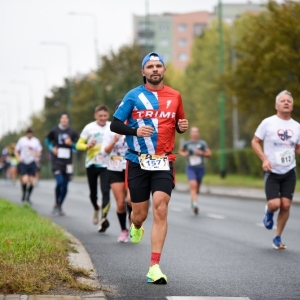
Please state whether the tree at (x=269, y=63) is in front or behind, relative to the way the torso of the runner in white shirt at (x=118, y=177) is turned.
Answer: behind

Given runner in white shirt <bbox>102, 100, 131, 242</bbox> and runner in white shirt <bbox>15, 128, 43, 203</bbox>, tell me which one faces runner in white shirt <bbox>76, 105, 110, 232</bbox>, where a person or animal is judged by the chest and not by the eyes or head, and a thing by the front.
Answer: runner in white shirt <bbox>15, 128, 43, 203</bbox>

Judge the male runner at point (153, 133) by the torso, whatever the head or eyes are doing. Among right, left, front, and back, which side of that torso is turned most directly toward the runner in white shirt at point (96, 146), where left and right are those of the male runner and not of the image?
back

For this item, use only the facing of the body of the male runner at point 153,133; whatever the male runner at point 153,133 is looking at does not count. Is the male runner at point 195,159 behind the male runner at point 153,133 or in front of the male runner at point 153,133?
behind

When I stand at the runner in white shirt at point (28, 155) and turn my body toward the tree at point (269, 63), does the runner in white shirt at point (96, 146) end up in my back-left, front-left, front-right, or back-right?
back-right

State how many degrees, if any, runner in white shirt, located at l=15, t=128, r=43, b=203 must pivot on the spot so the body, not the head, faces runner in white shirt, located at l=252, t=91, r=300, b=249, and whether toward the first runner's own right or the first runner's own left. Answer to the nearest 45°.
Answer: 0° — they already face them

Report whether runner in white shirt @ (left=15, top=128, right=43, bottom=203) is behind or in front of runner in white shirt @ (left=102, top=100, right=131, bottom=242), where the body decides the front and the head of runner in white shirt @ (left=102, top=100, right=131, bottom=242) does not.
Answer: behind

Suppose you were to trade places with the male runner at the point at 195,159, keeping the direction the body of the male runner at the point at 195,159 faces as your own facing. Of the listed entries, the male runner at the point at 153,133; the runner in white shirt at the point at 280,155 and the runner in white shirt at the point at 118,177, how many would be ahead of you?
3
